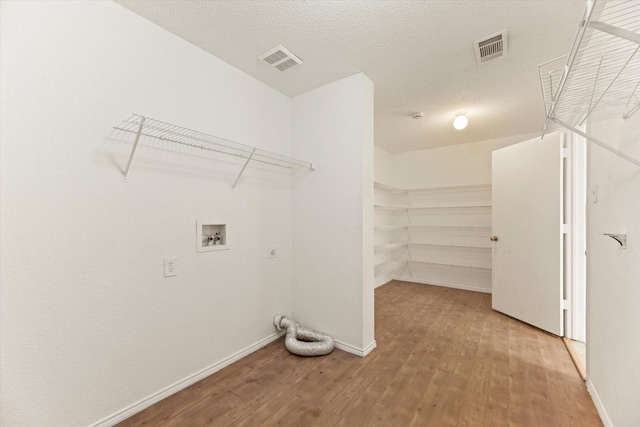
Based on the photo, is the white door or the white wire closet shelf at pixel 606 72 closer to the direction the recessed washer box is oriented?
the white wire closet shelf

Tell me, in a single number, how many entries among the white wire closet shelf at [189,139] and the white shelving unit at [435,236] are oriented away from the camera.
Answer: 0

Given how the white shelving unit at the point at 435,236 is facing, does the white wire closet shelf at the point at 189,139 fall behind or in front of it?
in front

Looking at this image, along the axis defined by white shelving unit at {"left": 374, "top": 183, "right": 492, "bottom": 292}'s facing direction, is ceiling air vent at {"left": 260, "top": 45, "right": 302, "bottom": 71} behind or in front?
in front

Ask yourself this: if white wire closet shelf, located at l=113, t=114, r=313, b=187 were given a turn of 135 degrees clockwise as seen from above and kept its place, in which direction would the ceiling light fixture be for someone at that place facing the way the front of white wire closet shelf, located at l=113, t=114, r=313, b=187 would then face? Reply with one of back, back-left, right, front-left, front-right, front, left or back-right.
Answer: back

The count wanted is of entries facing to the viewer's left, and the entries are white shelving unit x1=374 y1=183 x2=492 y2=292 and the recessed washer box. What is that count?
0

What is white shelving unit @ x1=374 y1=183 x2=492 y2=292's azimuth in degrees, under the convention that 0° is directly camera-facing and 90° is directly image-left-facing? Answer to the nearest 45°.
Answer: approximately 0°

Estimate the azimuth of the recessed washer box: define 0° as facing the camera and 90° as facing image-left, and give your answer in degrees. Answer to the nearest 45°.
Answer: approximately 315°

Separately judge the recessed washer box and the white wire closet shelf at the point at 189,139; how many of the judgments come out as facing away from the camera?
0

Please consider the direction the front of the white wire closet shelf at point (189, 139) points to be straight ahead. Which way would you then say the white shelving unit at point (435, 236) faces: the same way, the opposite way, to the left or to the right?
to the right

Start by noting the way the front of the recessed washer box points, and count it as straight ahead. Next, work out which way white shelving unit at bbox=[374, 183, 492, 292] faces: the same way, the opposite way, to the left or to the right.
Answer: to the right
